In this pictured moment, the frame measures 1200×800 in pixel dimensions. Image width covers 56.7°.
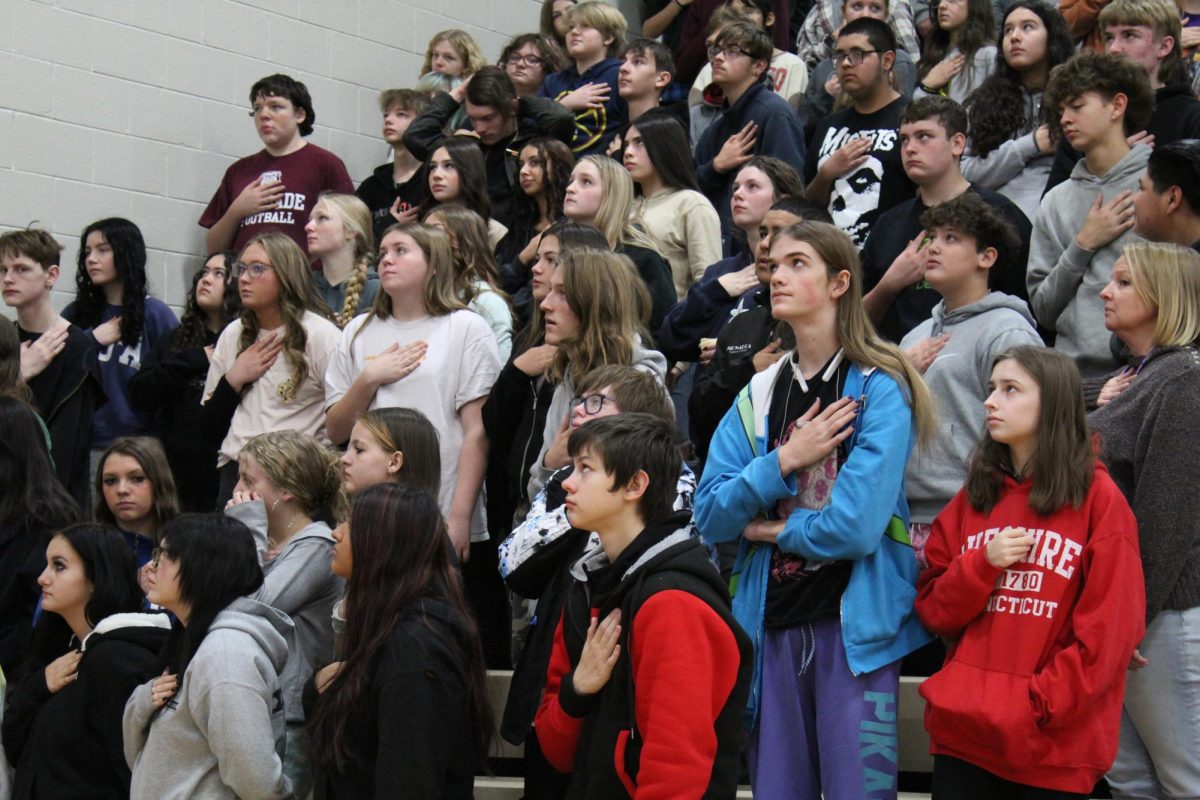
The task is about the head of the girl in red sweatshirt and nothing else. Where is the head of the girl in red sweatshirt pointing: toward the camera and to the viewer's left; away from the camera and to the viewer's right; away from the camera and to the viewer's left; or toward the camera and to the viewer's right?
toward the camera and to the viewer's left

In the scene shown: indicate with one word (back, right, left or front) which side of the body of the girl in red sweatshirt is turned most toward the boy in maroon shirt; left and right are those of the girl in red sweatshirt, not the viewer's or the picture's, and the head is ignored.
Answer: right

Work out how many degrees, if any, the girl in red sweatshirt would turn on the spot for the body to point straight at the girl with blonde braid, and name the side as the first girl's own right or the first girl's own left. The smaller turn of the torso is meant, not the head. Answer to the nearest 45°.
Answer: approximately 90° to the first girl's own right

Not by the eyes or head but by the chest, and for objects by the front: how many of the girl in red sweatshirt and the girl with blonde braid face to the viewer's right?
0

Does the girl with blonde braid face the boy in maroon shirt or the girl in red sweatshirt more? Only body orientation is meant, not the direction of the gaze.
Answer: the girl in red sweatshirt

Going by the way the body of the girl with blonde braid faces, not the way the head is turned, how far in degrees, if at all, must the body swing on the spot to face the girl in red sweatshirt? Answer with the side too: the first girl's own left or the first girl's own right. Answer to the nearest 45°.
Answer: approximately 90° to the first girl's own left

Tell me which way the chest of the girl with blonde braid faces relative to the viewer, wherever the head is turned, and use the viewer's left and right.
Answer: facing the viewer and to the left of the viewer

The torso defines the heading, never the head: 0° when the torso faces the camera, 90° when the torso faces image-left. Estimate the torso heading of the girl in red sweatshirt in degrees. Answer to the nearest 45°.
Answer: approximately 45°

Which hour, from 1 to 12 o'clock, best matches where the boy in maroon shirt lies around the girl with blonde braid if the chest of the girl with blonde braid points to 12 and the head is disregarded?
The boy in maroon shirt is roughly at 4 o'clock from the girl with blonde braid.
